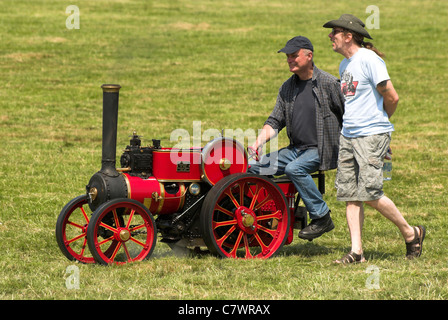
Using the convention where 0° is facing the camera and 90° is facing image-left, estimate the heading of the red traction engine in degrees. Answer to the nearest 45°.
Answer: approximately 45°
